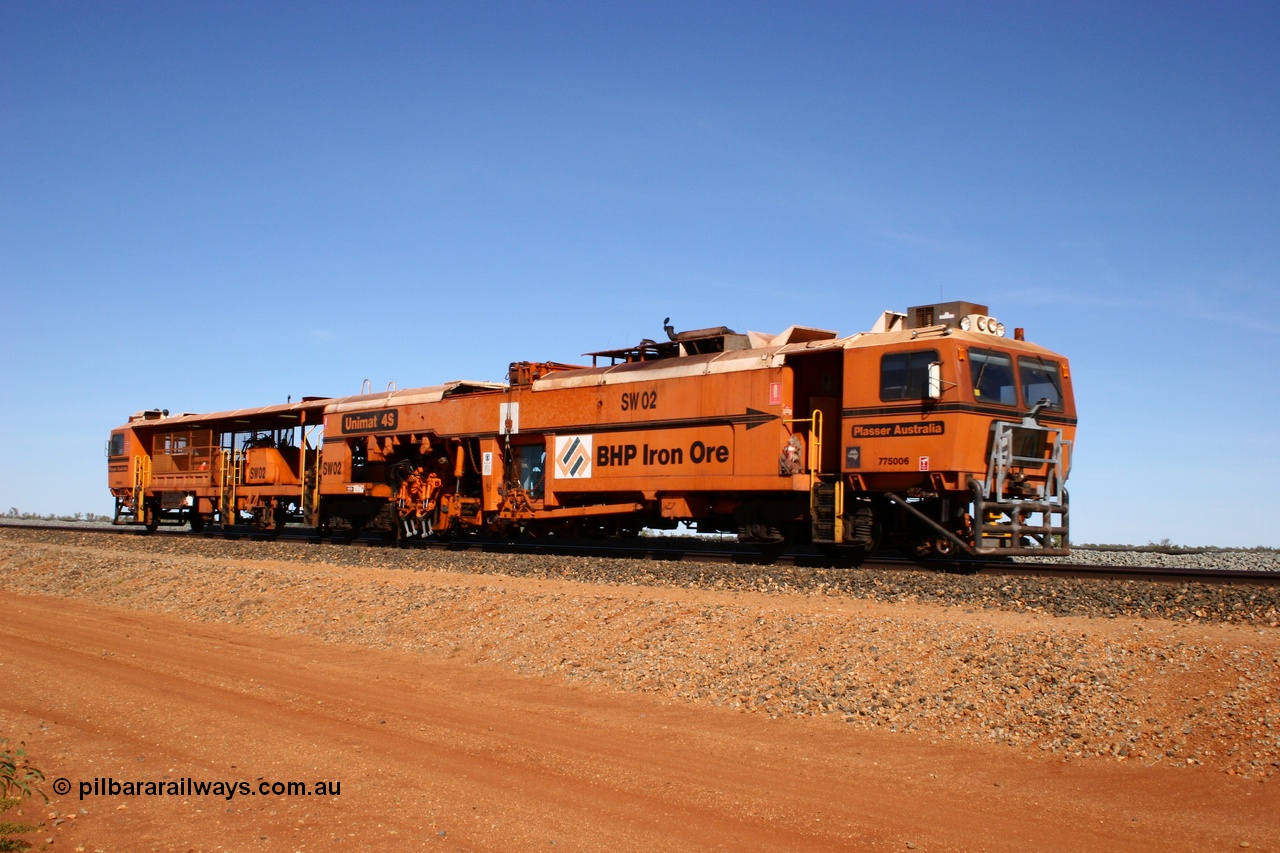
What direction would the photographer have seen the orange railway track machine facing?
facing the viewer and to the right of the viewer
